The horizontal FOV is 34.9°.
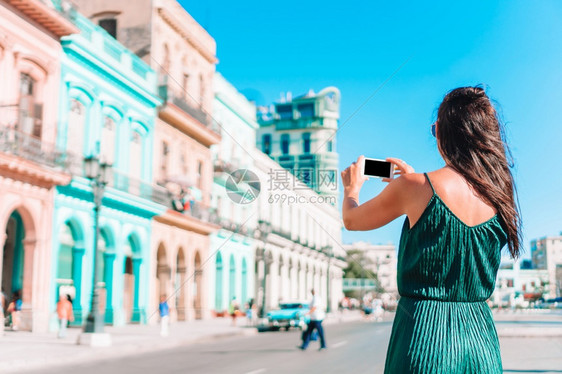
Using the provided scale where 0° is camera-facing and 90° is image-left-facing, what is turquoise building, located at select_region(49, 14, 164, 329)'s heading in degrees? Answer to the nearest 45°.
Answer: approximately 315°

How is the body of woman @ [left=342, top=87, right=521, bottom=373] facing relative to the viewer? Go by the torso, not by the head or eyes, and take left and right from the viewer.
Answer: facing away from the viewer and to the left of the viewer

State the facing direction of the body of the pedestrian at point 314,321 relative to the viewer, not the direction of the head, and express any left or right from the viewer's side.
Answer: facing to the left of the viewer

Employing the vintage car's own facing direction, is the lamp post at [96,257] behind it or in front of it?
in front

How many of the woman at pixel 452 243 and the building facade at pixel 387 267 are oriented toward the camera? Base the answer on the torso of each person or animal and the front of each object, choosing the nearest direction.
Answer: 1

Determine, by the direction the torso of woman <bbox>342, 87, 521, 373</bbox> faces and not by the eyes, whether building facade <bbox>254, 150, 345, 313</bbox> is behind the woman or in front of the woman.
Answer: in front

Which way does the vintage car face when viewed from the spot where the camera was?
facing the viewer and to the left of the viewer

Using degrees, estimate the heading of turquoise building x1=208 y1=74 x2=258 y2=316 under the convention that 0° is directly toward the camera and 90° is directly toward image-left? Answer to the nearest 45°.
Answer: approximately 315°

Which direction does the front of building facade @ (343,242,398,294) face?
toward the camera

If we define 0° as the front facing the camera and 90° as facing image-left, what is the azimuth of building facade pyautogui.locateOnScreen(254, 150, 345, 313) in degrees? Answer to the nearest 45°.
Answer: approximately 315°

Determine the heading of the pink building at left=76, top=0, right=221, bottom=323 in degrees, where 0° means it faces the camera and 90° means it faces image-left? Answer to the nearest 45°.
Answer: approximately 315°

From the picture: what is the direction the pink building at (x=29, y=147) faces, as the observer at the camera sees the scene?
facing the viewer and to the right of the viewer

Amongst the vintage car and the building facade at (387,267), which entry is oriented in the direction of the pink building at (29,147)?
the vintage car

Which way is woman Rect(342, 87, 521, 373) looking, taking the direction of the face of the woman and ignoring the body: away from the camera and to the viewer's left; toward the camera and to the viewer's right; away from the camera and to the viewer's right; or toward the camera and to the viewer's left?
away from the camera and to the viewer's left
